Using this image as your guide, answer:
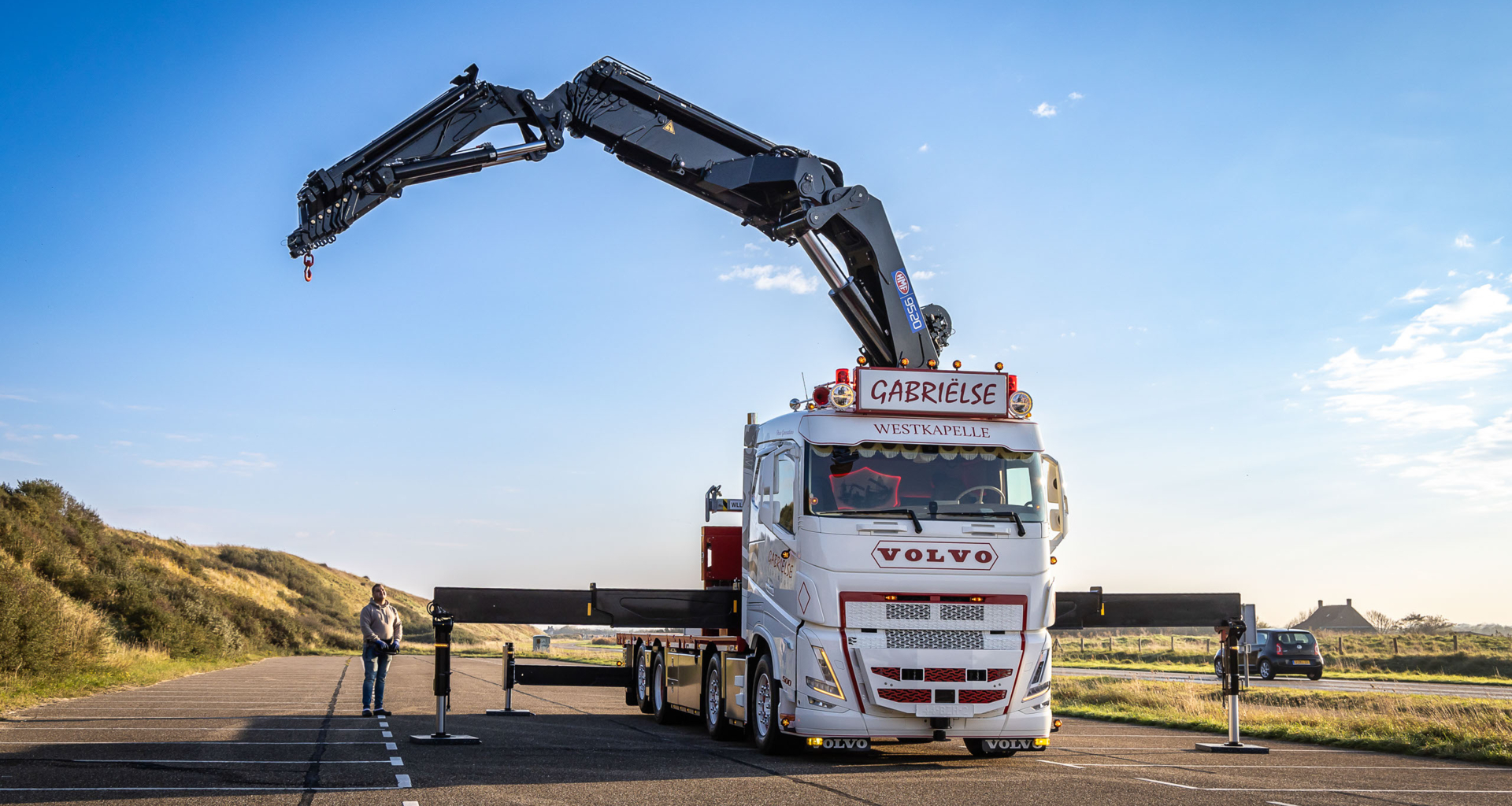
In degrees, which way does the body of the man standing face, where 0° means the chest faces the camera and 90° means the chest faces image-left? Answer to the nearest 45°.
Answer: approximately 315°

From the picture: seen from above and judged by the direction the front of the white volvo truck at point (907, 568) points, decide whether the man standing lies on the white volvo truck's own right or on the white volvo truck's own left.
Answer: on the white volvo truck's own right

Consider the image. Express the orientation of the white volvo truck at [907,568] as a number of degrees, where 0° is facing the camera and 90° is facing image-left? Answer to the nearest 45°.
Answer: approximately 0°
